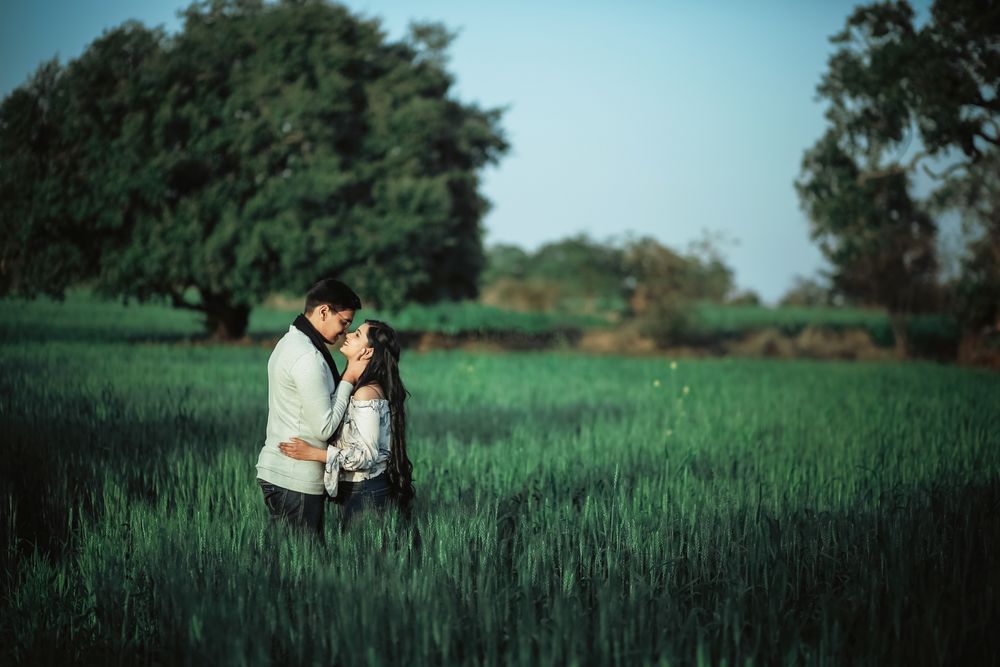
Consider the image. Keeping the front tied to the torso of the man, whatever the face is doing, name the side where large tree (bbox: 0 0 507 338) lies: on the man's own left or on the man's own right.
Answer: on the man's own left

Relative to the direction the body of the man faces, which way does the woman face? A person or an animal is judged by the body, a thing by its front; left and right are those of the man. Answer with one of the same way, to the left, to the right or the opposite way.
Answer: the opposite way

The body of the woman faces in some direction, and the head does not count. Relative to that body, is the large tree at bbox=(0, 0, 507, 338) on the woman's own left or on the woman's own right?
on the woman's own right

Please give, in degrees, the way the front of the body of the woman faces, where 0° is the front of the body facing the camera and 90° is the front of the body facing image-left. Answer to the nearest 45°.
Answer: approximately 90°

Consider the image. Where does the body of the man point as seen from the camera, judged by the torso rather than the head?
to the viewer's right

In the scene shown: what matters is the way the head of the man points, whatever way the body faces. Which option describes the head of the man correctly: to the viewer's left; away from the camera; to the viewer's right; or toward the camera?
to the viewer's right

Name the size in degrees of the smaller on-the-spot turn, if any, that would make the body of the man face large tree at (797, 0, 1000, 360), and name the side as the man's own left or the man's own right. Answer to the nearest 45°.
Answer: approximately 45° to the man's own left
